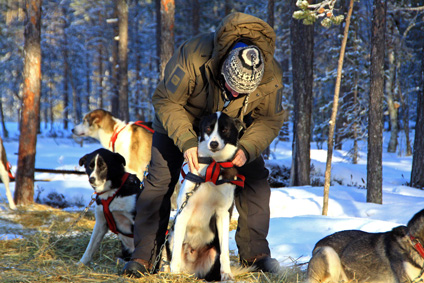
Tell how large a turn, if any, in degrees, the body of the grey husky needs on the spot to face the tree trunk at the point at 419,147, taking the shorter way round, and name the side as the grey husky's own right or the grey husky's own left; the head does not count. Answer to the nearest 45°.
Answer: approximately 90° to the grey husky's own left

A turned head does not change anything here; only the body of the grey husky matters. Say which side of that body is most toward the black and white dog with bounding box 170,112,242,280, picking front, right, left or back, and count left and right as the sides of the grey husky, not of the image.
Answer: back

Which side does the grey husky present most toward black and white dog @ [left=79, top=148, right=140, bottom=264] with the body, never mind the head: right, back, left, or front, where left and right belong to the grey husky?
back

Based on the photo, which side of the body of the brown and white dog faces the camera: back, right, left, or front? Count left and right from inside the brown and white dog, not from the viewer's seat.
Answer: left

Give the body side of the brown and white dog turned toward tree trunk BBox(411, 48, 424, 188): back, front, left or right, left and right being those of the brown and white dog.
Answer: back

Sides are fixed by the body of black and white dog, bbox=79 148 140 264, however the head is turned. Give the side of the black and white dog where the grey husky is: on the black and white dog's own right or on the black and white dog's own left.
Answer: on the black and white dog's own left

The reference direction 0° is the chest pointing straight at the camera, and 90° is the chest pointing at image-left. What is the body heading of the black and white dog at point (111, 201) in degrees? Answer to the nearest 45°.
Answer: approximately 45°

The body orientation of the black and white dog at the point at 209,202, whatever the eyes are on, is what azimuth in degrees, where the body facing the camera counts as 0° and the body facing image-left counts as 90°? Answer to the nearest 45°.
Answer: approximately 0°

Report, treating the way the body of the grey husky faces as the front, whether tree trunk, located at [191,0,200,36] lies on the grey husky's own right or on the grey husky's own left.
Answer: on the grey husky's own left

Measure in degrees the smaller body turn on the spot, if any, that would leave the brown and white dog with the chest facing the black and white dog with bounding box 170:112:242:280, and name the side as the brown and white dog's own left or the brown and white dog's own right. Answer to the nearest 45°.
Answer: approximately 90° to the brown and white dog's own left

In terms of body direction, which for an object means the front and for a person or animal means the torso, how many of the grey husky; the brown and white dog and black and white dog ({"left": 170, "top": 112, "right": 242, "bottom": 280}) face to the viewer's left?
1

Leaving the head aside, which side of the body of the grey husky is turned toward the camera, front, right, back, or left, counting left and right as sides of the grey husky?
right

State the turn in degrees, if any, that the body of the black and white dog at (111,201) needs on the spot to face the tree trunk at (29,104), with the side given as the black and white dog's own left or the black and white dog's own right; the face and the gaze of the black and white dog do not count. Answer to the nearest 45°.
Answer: approximately 135° to the black and white dog's own right
